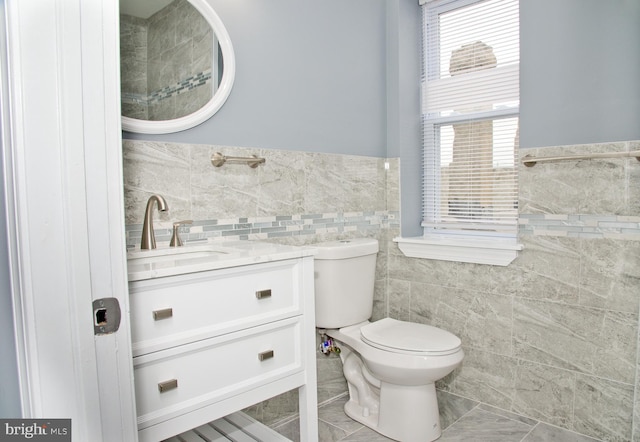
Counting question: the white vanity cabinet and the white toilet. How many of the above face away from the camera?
0

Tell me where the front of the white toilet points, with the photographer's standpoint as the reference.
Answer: facing the viewer and to the right of the viewer

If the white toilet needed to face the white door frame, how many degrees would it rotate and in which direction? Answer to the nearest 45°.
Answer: approximately 45° to its right

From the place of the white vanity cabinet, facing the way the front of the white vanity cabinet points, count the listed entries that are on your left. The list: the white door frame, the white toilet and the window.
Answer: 2

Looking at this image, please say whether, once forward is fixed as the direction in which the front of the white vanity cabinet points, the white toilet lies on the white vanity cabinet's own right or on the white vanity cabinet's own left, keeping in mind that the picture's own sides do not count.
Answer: on the white vanity cabinet's own left

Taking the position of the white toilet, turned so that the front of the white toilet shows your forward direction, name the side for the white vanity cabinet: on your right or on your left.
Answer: on your right
